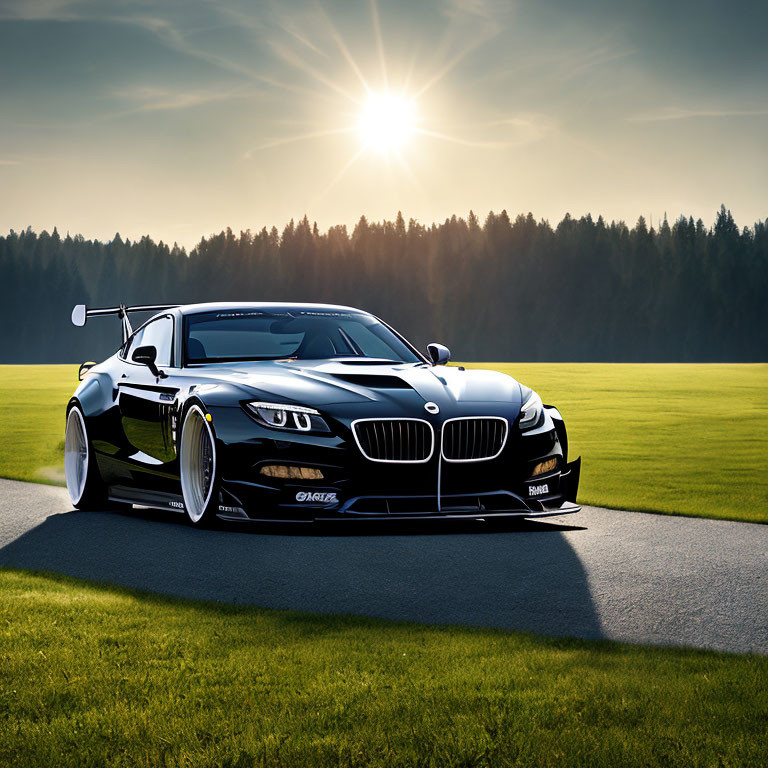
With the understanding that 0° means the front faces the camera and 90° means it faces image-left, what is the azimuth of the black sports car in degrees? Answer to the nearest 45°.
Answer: approximately 315°
